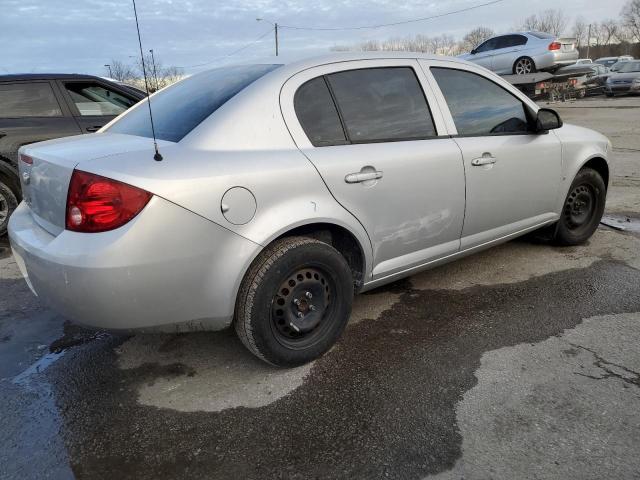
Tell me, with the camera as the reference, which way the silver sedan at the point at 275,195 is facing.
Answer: facing away from the viewer and to the right of the viewer

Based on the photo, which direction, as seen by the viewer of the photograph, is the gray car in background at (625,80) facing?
facing the viewer and to the left of the viewer

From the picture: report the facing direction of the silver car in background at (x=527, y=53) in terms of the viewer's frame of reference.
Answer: facing away from the viewer and to the left of the viewer

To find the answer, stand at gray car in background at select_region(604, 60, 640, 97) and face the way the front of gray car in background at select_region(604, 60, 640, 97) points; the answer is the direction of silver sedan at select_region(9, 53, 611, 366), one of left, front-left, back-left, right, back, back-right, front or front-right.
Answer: front-left

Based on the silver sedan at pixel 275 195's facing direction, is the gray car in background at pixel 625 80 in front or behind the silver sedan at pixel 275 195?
in front

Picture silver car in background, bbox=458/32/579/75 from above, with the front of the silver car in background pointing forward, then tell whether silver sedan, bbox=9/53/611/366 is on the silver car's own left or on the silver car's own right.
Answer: on the silver car's own left

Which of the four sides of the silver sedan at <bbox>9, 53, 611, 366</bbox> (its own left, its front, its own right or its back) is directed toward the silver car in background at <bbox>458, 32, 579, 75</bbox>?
front

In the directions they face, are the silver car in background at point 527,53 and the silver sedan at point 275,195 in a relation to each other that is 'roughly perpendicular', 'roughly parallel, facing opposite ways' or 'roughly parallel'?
roughly perpendicular

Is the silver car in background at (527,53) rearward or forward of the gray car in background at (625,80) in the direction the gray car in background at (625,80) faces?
forward
